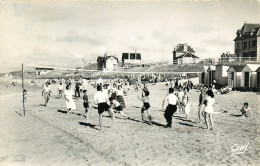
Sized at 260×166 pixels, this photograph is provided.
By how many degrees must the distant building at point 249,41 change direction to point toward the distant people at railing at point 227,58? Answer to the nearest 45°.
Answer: approximately 45° to its right

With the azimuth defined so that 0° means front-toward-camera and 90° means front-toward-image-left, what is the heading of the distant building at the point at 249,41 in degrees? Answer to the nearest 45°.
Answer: approximately 45°
